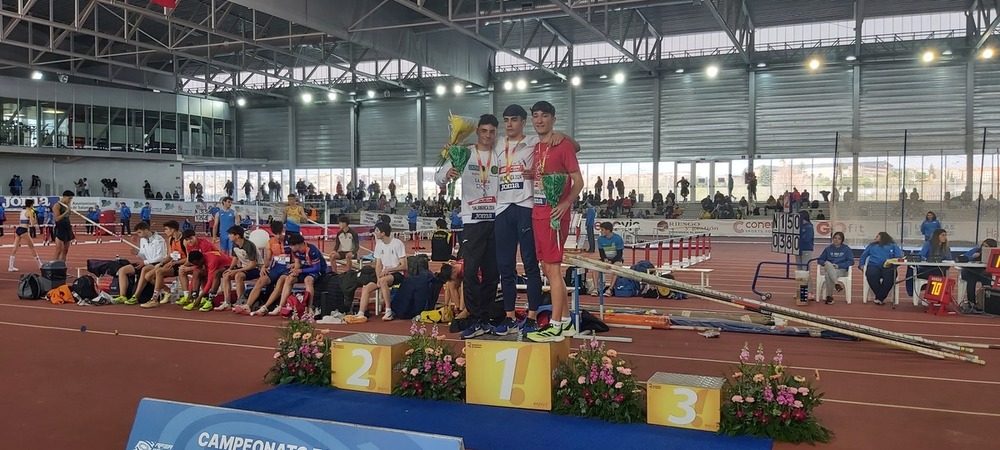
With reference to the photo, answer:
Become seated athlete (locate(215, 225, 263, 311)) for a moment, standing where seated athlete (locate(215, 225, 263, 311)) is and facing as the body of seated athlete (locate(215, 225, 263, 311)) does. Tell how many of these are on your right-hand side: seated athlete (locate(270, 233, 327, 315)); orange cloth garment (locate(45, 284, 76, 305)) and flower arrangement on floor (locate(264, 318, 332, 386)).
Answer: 1

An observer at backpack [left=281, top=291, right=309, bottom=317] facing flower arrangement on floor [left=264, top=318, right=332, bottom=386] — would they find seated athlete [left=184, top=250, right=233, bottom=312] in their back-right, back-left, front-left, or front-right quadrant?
back-right

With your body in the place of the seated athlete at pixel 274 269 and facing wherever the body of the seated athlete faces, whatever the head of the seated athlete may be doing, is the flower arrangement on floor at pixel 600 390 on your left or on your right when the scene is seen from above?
on your left

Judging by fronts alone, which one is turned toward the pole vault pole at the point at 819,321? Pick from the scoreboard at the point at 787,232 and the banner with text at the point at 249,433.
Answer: the scoreboard

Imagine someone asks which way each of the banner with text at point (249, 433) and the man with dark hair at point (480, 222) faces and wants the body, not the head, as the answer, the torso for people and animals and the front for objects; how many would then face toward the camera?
2

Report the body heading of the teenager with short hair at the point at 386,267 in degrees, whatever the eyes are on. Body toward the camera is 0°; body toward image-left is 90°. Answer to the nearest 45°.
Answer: approximately 45°

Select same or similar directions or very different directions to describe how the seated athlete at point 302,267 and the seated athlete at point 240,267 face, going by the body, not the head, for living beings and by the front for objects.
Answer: same or similar directions

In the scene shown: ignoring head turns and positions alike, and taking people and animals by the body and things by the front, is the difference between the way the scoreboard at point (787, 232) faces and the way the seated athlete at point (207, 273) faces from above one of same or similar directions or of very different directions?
same or similar directions

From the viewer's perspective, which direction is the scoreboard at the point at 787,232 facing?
toward the camera

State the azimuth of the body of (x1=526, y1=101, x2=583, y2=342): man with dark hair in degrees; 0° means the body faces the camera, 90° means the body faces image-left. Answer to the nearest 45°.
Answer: approximately 45°

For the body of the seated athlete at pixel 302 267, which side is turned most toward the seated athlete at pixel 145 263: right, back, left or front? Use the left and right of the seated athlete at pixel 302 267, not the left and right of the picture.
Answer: right

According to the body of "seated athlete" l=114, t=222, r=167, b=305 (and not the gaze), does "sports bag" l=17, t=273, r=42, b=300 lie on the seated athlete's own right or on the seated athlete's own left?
on the seated athlete's own right

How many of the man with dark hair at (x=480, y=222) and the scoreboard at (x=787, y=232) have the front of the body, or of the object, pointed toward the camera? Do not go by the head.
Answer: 2
